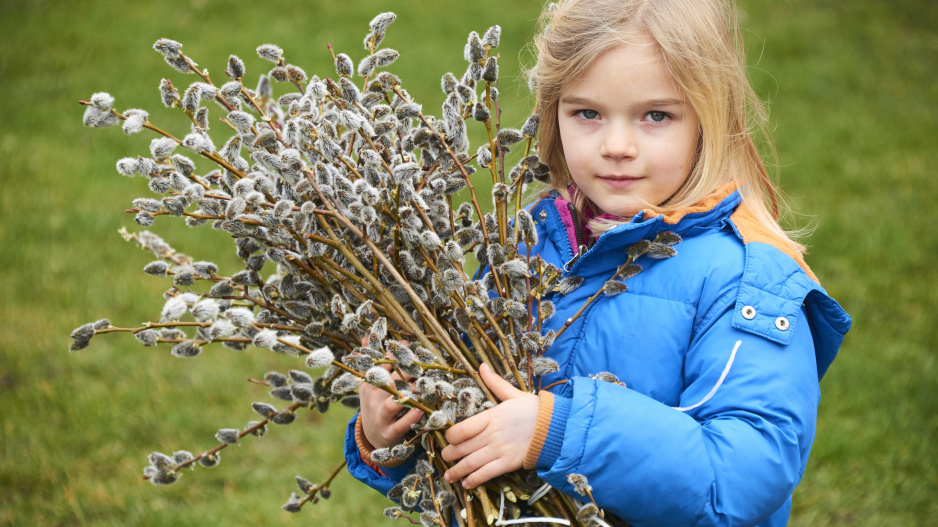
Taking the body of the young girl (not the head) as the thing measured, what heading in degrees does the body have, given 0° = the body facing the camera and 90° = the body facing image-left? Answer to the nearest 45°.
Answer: approximately 45°
